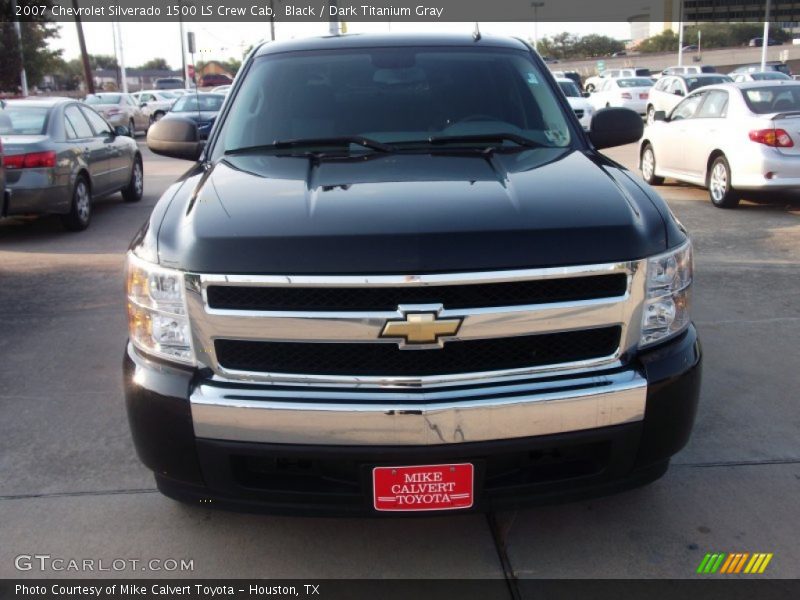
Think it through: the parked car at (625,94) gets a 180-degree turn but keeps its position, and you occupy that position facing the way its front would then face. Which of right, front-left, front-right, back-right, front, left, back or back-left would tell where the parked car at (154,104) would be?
back-right

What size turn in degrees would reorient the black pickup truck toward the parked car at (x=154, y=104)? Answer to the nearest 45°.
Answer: approximately 180°

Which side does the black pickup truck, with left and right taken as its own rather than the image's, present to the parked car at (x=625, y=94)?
back

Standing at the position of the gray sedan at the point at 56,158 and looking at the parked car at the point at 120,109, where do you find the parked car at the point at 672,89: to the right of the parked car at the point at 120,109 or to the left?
right

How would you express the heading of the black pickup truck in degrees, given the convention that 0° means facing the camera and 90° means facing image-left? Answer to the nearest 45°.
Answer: approximately 0°

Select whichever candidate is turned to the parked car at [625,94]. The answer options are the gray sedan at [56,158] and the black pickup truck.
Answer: the gray sedan

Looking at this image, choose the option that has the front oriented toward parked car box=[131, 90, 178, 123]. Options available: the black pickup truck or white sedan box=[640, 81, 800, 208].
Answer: the white sedan

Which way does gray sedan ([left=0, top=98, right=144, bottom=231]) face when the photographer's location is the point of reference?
facing away from the viewer and to the right of the viewer

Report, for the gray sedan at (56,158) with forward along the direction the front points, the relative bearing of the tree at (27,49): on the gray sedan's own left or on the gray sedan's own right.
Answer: on the gray sedan's own left

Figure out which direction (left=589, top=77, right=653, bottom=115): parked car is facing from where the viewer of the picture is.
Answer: facing away from the viewer and to the left of the viewer

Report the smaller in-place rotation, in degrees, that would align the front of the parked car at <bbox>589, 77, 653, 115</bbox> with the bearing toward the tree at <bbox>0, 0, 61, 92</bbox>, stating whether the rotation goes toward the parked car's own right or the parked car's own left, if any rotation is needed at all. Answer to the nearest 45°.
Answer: approximately 45° to the parked car's own left

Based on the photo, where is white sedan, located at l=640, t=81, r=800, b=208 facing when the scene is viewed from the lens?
facing away from the viewer and to the left of the viewer
